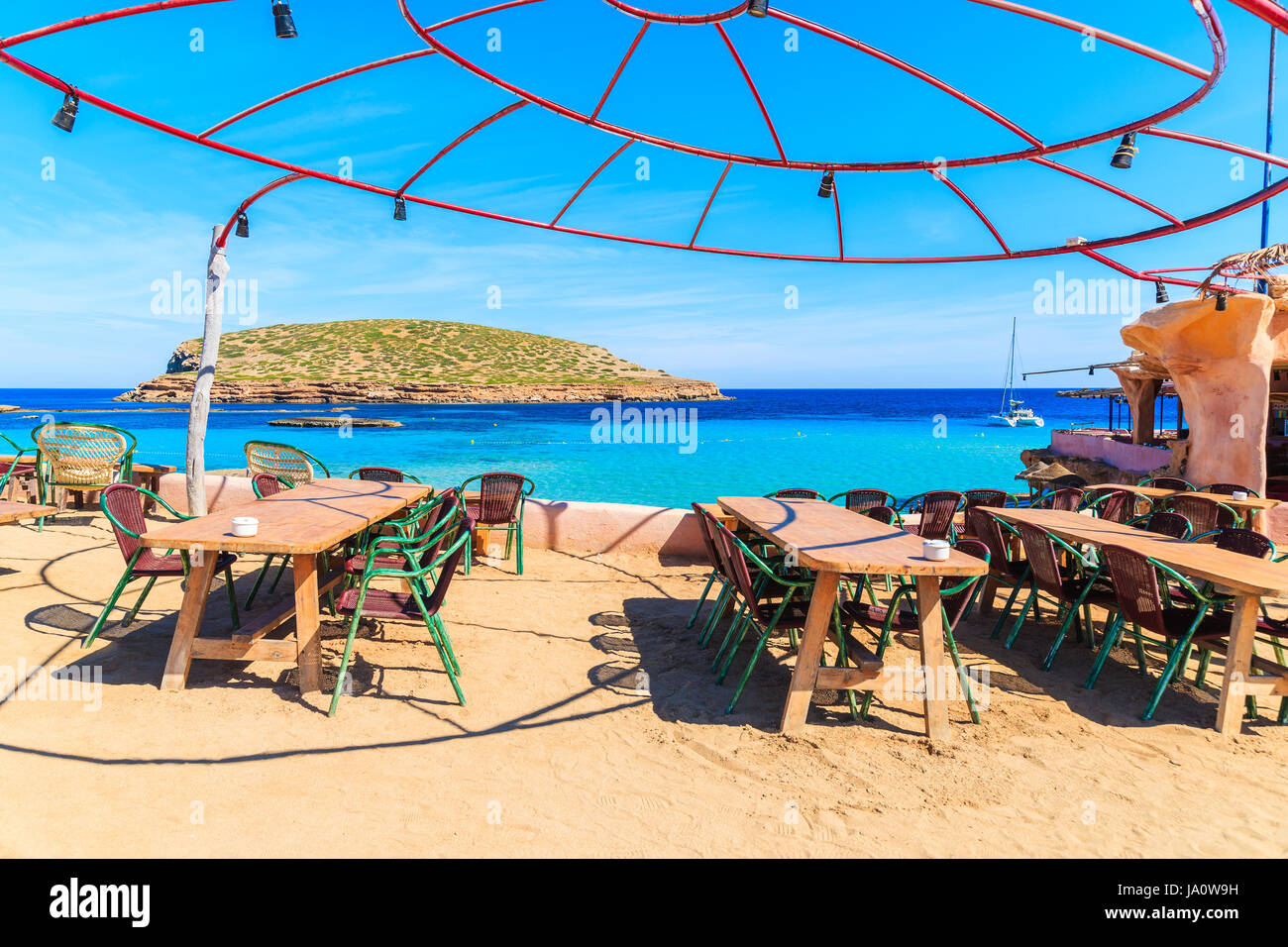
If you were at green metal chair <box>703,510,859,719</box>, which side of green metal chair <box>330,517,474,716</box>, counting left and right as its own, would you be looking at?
back

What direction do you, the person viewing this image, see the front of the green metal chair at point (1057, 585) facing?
facing away from the viewer and to the right of the viewer

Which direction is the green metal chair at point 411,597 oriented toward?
to the viewer's left

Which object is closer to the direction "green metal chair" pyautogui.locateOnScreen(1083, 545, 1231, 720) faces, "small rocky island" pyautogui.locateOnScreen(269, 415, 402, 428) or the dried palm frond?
the dried palm frond

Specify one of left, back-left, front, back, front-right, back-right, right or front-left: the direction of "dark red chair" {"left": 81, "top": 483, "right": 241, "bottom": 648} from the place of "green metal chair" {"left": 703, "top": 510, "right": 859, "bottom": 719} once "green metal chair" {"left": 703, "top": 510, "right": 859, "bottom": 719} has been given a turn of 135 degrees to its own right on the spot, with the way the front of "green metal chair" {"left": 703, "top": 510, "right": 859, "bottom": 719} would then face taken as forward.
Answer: right

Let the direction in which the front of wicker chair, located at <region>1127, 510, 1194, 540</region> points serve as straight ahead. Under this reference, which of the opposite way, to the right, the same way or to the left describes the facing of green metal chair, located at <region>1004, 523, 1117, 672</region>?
the opposite way

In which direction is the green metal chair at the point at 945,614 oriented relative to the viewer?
to the viewer's left

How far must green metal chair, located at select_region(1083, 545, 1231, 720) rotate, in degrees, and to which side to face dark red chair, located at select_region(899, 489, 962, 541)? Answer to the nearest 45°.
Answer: approximately 90° to its left

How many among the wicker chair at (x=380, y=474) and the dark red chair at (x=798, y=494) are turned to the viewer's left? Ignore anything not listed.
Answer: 0

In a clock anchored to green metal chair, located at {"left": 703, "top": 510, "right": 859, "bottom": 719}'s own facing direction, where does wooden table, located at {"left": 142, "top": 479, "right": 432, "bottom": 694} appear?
The wooden table is roughly at 7 o'clock from the green metal chair.
